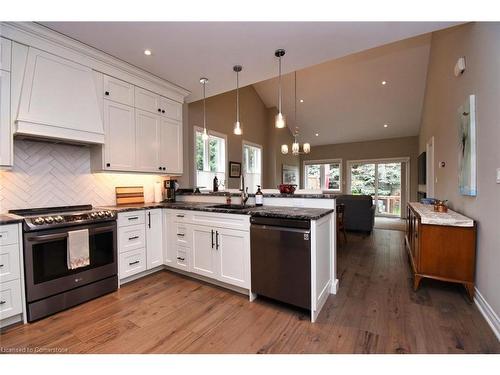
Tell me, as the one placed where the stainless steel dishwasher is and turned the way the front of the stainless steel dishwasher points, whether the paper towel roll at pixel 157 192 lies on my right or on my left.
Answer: on my right

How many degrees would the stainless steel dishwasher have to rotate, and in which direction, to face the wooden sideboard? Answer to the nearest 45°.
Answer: approximately 135° to its left

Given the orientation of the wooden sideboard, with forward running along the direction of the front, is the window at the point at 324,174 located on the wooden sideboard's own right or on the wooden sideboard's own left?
on the wooden sideboard's own right

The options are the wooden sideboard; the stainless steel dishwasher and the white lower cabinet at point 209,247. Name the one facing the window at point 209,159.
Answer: the wooden sideboard

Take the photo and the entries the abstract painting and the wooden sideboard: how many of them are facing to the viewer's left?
2

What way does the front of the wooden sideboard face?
to the viewer's left

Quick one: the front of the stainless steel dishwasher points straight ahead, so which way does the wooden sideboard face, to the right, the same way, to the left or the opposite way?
to the right

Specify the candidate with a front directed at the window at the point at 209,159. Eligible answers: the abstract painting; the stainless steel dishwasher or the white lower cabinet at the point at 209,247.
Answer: the abstract painting

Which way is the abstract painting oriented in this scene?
to the viewer's left

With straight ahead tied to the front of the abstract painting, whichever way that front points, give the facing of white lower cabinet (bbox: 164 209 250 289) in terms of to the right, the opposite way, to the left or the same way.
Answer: to the left

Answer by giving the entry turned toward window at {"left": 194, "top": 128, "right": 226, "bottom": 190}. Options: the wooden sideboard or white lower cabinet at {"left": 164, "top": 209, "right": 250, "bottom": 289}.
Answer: the wooden sideboard

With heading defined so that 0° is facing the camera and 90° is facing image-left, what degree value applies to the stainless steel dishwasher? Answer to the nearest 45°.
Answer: approximately 45°

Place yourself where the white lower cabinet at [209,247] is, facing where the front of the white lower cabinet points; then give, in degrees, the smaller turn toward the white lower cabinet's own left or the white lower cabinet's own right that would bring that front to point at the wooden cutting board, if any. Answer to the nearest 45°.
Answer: approximately 90° to the white lower cabinet's own right
